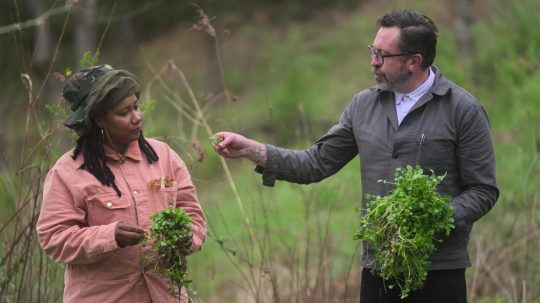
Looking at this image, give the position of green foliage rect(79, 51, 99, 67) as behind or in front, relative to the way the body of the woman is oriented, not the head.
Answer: behind

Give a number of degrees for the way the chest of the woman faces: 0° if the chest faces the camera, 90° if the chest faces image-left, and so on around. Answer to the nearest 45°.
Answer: approximately 315°

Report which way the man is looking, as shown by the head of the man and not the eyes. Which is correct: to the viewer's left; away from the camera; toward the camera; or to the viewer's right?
to the viewer's left

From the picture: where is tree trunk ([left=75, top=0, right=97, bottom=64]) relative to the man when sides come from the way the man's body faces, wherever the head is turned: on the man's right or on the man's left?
on the man's right

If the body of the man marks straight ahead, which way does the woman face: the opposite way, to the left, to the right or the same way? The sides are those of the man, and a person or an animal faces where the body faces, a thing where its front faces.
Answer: to the left

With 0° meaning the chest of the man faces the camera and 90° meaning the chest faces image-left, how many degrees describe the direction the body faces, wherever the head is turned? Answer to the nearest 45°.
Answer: approximately 45°

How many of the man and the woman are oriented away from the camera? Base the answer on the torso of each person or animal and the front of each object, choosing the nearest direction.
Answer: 0

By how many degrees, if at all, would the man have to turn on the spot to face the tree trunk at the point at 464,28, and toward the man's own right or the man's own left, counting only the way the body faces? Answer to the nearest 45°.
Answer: approximately 135° to the man's own right

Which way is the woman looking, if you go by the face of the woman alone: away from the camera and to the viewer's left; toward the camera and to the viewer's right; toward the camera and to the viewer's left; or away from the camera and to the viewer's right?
toward the camera and to the viewer's right
